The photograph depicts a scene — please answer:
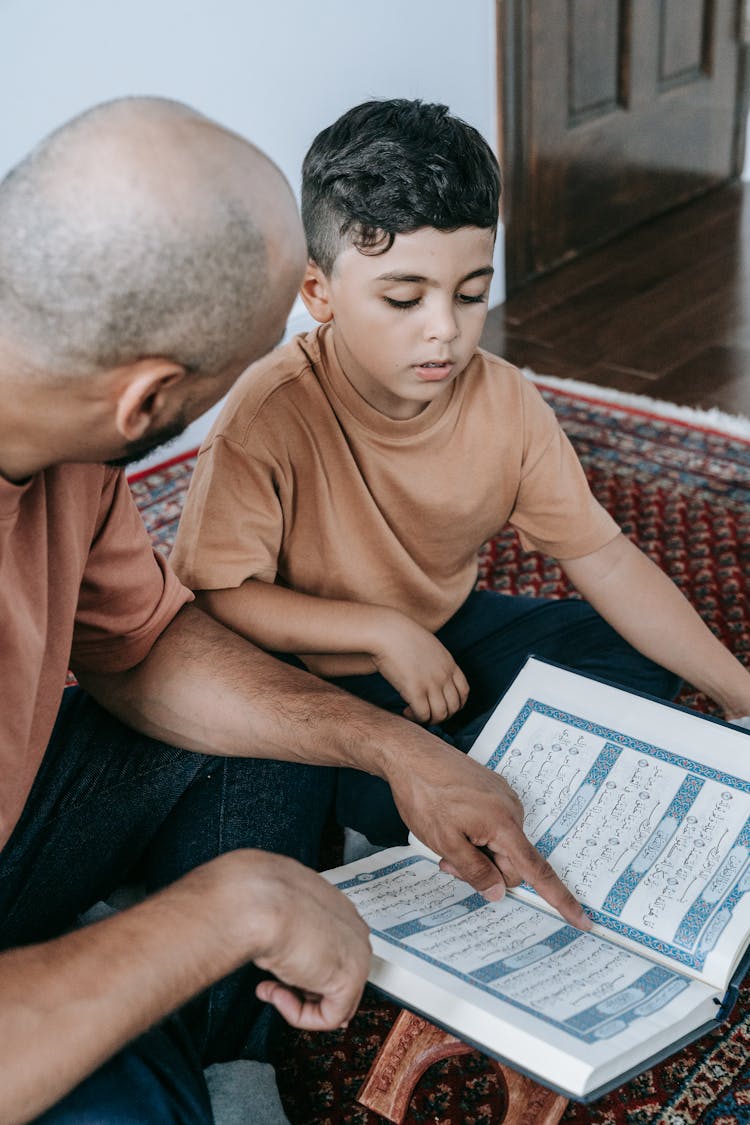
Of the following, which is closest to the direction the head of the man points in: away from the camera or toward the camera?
away from the camera

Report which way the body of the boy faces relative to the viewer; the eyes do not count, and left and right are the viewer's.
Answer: facing the viewer and to the right of the viewer

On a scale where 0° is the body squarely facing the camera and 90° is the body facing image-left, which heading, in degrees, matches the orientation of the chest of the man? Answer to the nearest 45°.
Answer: approximately 270°

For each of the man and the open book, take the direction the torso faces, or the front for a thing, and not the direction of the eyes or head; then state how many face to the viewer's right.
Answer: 1

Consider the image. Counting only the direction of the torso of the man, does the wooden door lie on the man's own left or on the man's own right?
on the man's own left

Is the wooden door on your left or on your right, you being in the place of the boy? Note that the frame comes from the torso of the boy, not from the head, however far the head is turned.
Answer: on your left
